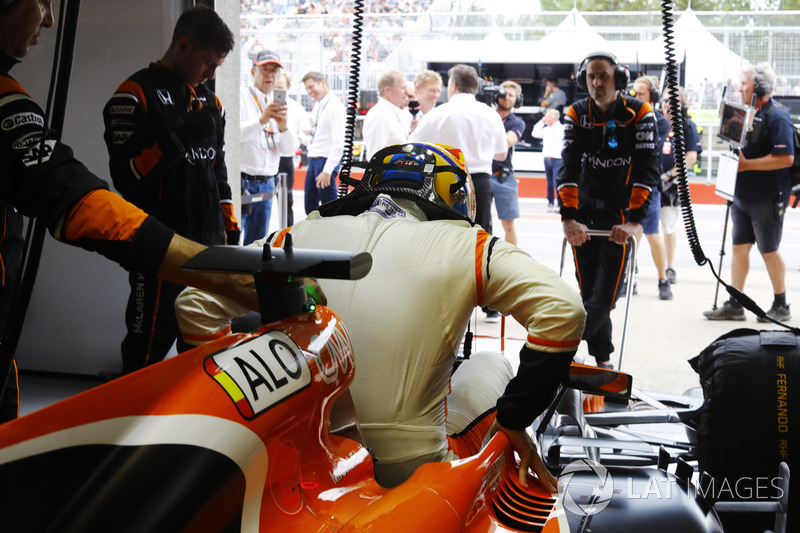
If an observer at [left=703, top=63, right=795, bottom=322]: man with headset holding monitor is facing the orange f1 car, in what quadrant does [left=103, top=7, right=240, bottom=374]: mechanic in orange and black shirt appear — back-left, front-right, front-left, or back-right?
front-right

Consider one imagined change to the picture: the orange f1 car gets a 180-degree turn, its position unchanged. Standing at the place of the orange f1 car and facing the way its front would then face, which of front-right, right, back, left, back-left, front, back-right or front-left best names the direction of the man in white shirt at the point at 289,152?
back-right

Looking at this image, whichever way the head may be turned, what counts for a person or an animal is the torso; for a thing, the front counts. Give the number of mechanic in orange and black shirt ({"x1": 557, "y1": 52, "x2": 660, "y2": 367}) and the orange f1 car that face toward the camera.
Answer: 1

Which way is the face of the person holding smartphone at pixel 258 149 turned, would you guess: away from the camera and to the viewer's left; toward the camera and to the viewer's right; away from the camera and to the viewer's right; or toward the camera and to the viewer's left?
toward the camera and to the viewer's right

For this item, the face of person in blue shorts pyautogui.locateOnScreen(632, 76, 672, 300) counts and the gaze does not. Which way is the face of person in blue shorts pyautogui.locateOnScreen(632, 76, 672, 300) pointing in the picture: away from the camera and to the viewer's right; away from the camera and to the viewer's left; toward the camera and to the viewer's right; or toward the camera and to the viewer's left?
toward the camera and to the viewer's left

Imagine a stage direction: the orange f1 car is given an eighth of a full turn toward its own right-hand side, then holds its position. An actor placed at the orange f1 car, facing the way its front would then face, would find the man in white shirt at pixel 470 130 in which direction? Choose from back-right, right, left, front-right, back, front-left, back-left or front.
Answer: left

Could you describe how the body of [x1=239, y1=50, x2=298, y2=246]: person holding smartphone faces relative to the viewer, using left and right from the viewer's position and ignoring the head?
facing the viewer and to the right of the viewer

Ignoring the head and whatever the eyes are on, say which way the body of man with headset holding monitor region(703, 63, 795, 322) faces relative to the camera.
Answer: to the viewer's left
